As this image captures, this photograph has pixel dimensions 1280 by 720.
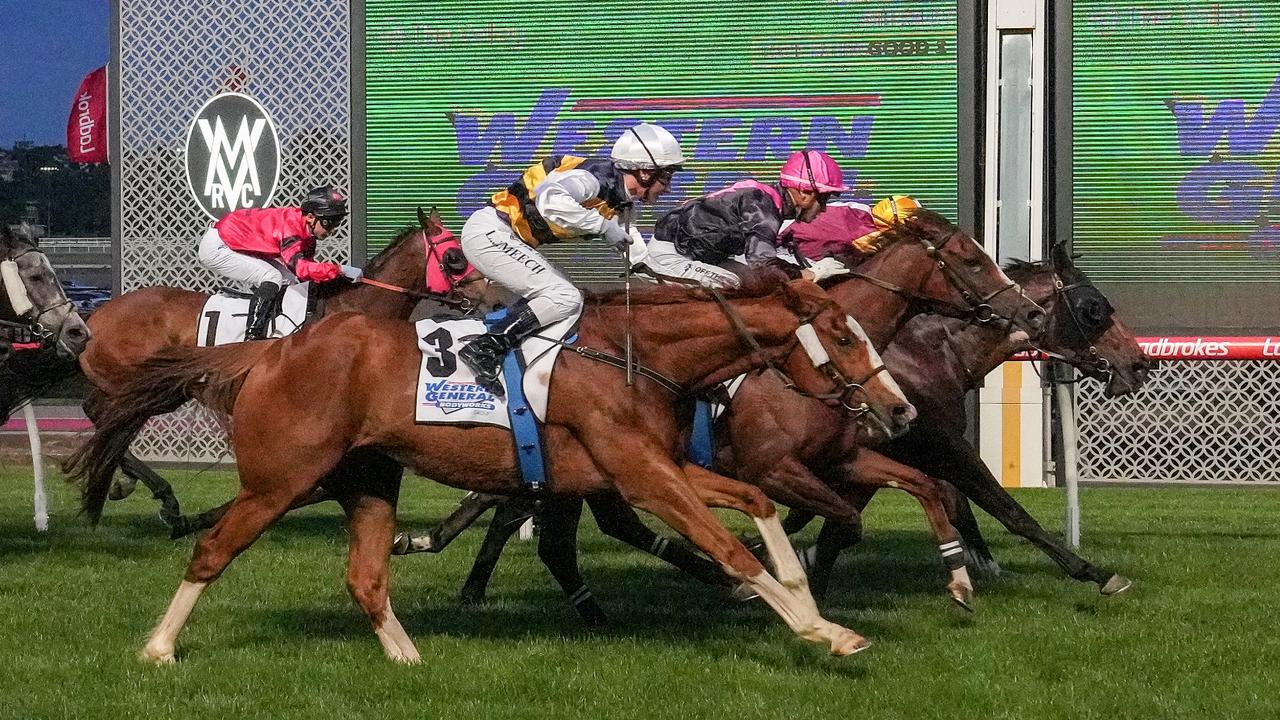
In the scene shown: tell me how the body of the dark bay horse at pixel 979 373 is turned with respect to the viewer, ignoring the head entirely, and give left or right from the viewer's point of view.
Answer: facing to the right of the viewer

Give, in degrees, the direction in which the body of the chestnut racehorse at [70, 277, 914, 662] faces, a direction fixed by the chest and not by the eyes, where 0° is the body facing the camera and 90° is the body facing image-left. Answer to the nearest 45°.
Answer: approximately 270°

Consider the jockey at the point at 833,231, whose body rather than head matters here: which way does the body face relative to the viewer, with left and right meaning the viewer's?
facing to the right of the viewer

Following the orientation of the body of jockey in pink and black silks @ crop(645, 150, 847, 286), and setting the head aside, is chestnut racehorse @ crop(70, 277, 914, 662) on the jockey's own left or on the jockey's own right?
on the jockey's own right

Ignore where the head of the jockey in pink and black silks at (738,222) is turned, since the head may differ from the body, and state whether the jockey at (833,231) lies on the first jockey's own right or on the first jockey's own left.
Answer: on the first jockey's own left

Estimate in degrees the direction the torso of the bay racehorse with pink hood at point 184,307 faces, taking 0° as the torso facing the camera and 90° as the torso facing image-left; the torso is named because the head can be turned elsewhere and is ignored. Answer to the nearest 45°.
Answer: approximately 270°

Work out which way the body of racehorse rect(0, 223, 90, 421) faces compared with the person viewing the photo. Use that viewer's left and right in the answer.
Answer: facing to the right of the viewer

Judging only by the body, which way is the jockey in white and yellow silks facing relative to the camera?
to the viewer's right
